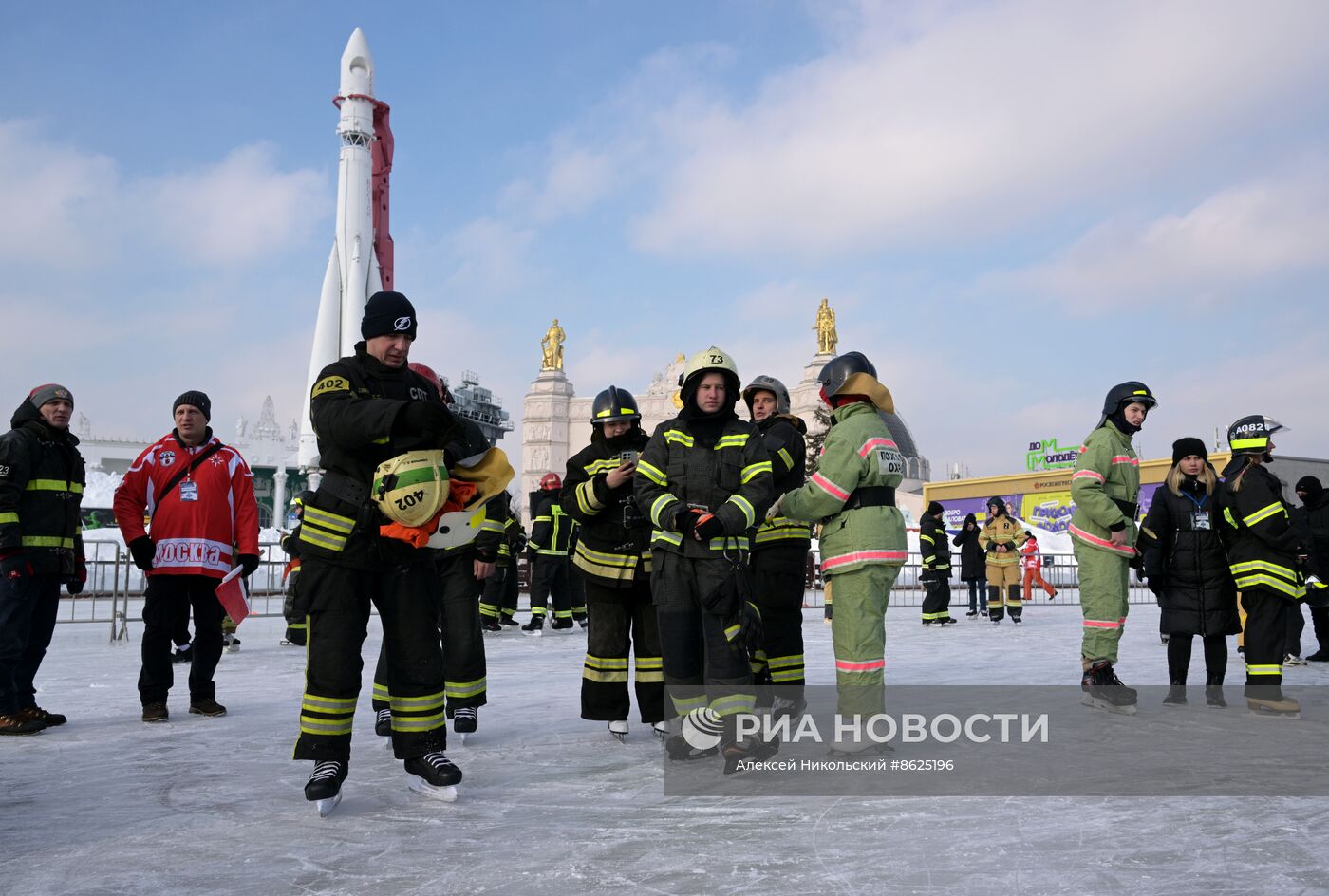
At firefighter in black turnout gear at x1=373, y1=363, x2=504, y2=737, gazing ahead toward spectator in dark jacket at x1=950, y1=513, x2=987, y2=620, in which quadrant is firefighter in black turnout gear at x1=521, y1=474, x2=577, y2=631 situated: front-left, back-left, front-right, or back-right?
front-left

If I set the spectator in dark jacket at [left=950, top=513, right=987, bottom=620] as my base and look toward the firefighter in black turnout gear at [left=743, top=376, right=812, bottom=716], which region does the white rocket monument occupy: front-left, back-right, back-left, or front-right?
back-right

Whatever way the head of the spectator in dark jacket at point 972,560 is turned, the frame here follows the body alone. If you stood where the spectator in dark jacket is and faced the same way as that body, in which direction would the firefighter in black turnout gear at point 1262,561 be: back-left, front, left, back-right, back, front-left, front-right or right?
front

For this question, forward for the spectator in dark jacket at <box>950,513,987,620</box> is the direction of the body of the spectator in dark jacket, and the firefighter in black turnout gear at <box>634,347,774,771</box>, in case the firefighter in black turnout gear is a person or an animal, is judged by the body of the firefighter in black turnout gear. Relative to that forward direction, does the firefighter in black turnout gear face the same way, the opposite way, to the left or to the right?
the same way

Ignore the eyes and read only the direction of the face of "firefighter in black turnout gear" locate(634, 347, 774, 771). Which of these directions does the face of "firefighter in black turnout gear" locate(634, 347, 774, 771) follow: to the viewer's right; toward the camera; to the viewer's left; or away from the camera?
toward the camera

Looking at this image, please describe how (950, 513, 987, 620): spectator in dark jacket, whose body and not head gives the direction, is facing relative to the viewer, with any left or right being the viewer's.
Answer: facing the viewer

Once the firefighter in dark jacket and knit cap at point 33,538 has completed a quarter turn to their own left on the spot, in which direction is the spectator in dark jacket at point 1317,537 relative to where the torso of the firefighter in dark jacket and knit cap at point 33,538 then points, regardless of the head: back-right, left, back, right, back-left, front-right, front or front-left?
front-right

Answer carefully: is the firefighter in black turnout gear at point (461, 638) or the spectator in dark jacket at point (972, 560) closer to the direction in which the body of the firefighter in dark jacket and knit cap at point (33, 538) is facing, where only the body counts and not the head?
the firefighter in black turnout gear

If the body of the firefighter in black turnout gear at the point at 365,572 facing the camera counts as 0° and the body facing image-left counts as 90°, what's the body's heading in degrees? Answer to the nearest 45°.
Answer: approximately 315°

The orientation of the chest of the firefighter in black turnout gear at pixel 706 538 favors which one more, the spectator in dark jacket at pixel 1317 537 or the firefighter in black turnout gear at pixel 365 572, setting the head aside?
the firefighter in black turnout gear

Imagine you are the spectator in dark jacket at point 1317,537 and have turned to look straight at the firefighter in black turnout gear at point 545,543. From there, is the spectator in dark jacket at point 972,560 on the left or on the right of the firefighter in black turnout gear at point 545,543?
right

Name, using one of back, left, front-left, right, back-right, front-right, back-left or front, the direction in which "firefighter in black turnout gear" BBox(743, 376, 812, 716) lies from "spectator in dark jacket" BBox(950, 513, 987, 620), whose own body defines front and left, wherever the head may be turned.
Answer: front

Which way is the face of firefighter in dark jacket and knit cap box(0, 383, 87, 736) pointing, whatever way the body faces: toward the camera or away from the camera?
toward the camera
